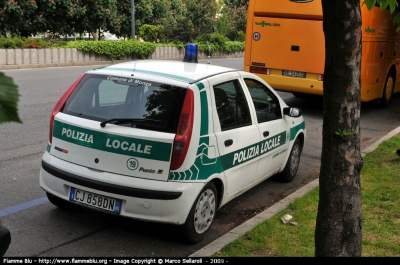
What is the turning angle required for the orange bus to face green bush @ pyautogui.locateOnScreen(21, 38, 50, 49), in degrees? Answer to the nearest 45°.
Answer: approximately 90° to its left

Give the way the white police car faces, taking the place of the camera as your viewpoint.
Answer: facing away from the viewer and to the right of the viewer

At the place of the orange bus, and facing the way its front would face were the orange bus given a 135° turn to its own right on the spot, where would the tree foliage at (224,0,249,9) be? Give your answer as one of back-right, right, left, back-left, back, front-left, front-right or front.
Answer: back

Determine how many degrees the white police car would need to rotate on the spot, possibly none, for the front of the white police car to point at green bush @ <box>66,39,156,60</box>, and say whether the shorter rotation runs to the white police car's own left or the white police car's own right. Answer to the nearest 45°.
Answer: approximately 45° to the white police car's own left

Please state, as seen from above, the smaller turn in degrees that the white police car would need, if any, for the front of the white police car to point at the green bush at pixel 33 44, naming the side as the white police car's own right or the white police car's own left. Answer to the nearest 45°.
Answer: approximately 45° to the white police car's own left

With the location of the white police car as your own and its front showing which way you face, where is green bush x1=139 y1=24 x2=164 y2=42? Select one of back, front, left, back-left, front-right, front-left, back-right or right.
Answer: front-left

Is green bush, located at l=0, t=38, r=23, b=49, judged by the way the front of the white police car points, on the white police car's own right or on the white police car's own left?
on the white police car's own left

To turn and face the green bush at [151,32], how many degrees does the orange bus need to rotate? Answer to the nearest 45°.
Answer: approximately 90° to its left

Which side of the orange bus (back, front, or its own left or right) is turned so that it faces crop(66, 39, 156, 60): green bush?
left

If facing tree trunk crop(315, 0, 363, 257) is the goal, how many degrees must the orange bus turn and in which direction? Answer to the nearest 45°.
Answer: approximately 135° to its right

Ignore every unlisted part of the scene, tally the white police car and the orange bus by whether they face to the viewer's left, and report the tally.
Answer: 0

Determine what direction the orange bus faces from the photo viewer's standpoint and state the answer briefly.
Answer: facing away from the viewer and to the right of the viewer

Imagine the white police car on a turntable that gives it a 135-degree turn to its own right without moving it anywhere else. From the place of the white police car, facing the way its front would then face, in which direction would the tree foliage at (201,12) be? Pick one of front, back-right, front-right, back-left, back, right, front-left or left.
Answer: back

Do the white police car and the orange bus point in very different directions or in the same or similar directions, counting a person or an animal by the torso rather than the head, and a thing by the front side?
same or similar directions
